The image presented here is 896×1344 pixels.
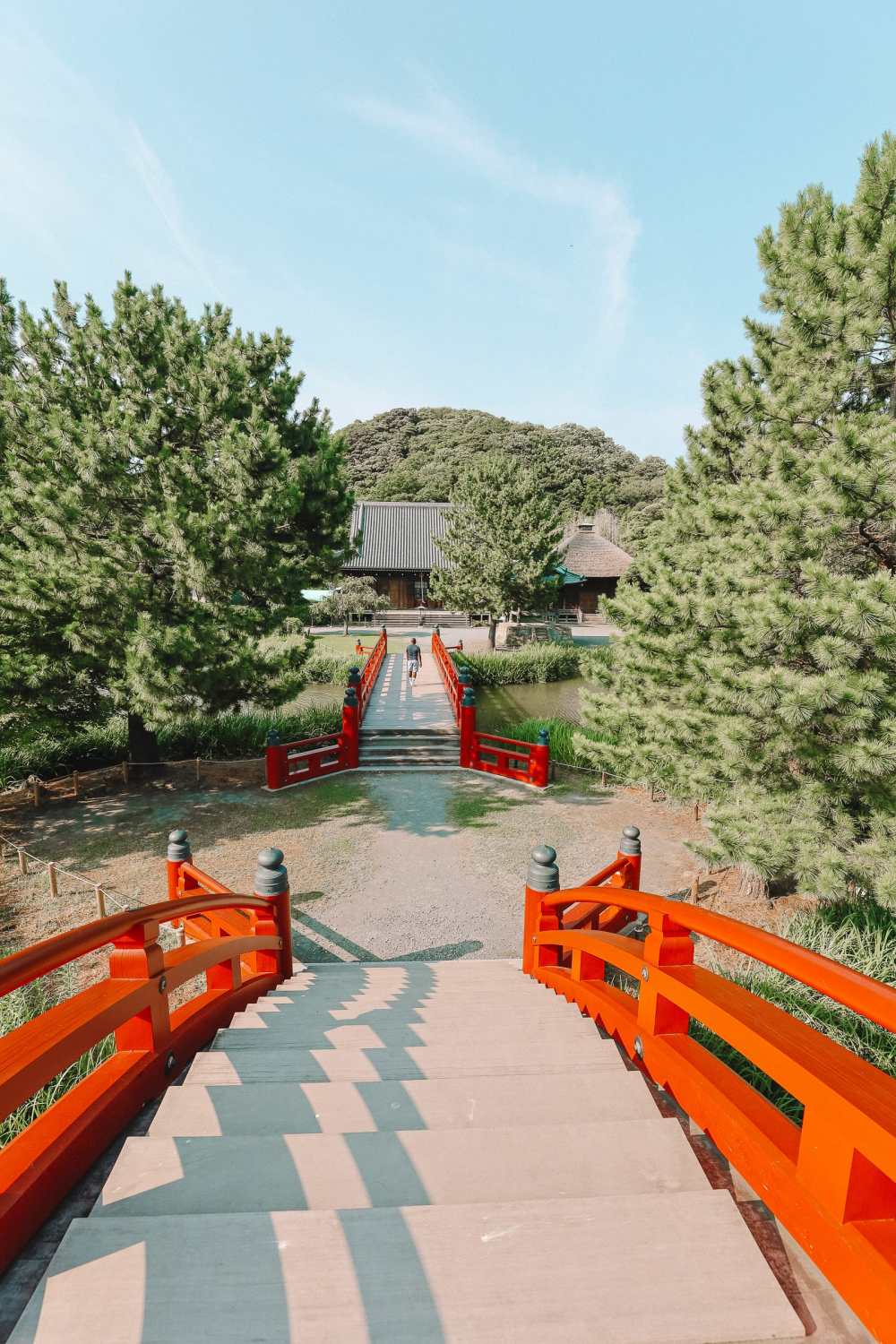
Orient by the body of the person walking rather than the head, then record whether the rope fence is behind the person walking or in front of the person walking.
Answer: behind

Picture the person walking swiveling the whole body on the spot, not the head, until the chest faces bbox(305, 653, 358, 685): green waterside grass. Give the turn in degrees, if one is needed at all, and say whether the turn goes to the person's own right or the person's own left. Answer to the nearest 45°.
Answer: approximately 45° to the person's own left

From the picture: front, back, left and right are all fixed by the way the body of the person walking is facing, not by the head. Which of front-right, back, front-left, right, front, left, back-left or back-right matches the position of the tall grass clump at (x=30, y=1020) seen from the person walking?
back

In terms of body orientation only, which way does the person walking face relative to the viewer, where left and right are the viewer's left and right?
facing away from the viewer

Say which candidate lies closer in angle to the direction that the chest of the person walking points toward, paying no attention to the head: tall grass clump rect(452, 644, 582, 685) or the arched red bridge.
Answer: the tall grass clump

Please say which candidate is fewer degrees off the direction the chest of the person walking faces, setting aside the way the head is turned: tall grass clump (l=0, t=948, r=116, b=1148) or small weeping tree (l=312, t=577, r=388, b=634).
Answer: the small weeping tree

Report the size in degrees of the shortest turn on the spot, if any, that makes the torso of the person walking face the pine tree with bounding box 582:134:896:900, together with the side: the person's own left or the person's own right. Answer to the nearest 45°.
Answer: approximately 180°

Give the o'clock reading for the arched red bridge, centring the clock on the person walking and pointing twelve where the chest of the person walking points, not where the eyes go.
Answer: The arched red bridge is roughly at 6 o'clock from the person walking.
